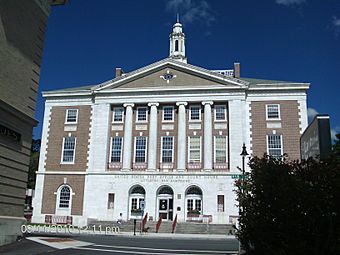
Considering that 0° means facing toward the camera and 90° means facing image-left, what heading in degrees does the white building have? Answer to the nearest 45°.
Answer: approximately 0°

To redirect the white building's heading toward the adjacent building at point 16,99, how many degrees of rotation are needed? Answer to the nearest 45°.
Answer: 0° — it already faces it

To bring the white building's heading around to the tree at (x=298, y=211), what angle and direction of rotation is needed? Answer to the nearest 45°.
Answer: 0° — it already faces it
